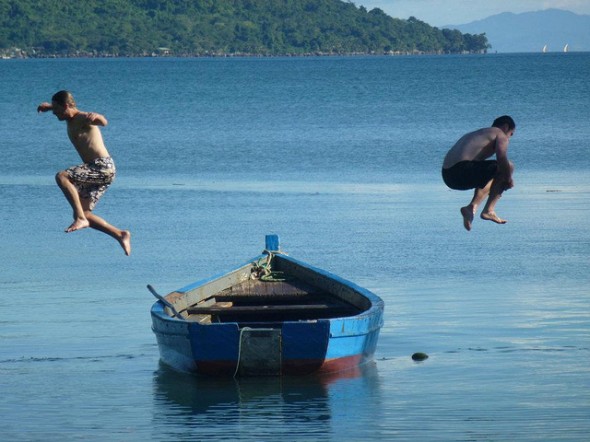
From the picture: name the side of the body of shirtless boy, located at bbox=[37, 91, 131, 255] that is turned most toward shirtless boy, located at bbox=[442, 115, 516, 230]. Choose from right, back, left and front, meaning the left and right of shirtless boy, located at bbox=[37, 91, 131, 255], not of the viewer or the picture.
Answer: back

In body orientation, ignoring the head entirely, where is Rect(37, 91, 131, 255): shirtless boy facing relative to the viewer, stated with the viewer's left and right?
facing to the left of the viewer

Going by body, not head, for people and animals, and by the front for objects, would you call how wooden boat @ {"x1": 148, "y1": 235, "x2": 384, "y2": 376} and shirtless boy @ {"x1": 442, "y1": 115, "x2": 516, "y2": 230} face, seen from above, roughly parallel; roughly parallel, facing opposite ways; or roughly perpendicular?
roughly perpendicular

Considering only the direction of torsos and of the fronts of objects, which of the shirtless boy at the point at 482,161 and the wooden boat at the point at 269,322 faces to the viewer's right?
the shirtless boy

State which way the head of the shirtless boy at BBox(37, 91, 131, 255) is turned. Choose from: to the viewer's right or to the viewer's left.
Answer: to the viewer's left

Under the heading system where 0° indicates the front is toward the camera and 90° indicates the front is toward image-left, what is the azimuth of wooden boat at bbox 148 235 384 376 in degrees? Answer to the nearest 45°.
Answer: approximately 180°

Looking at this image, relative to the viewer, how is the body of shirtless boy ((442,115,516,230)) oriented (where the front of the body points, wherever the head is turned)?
to the viewer's right

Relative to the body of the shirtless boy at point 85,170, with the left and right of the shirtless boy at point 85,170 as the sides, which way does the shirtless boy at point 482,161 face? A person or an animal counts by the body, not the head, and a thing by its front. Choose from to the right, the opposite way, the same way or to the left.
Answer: the opposite way

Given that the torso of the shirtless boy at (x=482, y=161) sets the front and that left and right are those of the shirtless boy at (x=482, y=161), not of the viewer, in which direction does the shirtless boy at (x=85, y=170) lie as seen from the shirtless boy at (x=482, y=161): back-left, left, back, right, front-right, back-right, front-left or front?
back

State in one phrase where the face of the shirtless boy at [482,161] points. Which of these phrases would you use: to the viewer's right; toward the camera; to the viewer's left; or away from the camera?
to the viewer's right

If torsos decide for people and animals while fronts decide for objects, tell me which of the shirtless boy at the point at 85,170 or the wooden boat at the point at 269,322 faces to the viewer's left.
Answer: the shirtless boy
